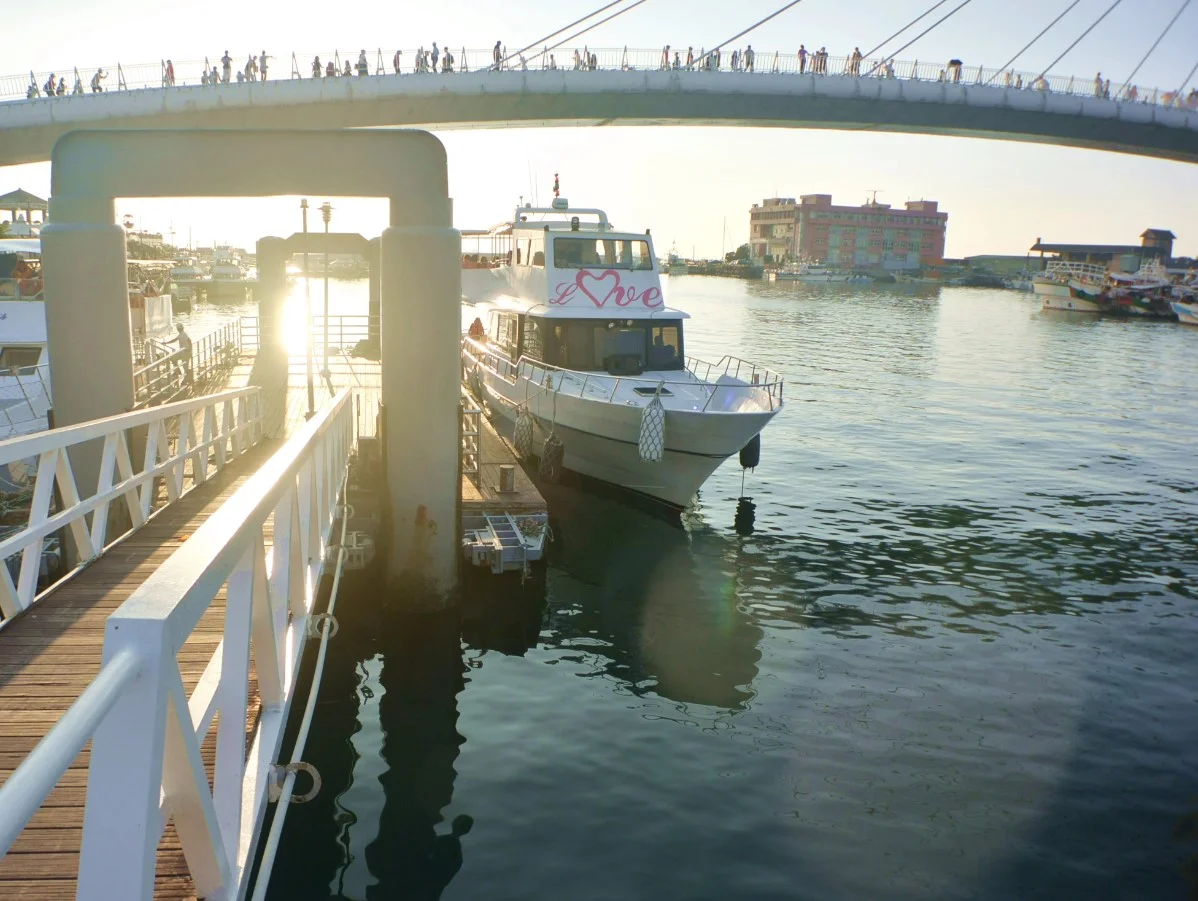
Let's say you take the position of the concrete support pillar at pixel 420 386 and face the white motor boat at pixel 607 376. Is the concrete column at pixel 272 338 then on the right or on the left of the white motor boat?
left

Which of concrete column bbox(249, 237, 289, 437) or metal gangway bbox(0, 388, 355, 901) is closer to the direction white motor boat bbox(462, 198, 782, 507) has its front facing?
the metal gangway

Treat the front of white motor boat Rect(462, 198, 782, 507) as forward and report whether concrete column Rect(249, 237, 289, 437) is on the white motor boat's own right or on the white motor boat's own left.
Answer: on the white motor boat's own right

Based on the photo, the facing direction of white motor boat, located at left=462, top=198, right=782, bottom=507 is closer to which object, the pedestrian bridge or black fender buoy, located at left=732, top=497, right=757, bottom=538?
the black fender buoy

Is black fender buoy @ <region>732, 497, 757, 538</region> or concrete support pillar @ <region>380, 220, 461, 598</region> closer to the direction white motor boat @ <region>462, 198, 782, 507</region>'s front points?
the black fender buoy

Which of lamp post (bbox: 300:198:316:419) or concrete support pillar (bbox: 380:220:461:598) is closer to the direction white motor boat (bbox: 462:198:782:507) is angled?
the concrete support pillar

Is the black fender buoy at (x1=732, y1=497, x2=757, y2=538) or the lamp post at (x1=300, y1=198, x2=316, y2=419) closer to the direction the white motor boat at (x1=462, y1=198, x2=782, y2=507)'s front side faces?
the black fender buoy

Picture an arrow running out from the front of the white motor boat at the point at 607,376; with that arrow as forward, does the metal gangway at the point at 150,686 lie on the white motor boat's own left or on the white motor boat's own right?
on the white motor boat's own right

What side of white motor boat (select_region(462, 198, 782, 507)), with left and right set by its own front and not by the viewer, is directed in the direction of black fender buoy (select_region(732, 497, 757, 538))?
front

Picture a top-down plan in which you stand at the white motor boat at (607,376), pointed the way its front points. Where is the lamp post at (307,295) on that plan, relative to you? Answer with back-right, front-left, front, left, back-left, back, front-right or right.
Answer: right

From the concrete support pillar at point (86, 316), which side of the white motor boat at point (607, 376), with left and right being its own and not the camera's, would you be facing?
right

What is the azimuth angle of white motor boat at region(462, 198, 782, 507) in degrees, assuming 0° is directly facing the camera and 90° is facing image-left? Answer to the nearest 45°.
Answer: approximately 315°

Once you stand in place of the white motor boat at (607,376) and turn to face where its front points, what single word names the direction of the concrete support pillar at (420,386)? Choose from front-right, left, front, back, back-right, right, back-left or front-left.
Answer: front-right
